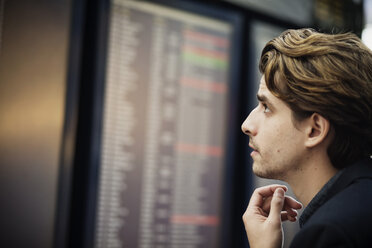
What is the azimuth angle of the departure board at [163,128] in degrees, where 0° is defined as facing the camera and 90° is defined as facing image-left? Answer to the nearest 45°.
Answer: approximately 315°

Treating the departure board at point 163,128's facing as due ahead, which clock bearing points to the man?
The man is roughly at 1 o'clock from the departure board.

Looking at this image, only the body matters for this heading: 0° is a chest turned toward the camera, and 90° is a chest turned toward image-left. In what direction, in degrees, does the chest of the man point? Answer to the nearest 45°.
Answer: approximately 90°

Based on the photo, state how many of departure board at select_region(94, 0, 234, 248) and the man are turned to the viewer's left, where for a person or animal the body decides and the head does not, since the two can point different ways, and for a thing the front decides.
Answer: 1

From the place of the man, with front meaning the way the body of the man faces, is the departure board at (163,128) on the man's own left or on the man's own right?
on the man's own right

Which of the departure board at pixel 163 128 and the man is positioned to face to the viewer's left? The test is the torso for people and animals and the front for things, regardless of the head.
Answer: the man
